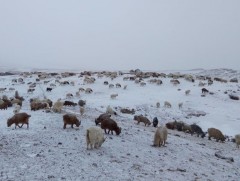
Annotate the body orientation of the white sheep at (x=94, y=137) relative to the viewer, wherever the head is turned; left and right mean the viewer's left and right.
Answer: facing away from the viewer and to the right of the viewer

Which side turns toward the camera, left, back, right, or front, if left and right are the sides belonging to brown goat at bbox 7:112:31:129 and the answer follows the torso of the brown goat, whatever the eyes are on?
left

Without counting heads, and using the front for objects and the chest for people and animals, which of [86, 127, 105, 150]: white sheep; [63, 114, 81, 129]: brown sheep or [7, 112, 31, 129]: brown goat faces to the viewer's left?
[7, 112, 31, 129]: brown goat

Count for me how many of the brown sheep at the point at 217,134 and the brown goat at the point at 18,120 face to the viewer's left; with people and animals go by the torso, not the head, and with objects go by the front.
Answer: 1

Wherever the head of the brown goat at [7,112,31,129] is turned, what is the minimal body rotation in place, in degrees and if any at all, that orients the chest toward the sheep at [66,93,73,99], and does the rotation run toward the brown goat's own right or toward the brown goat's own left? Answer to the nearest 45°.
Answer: approximately 90° to the brown goat's own right

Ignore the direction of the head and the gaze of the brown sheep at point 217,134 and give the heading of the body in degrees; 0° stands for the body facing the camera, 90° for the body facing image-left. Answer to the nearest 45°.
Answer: approximately 270°
